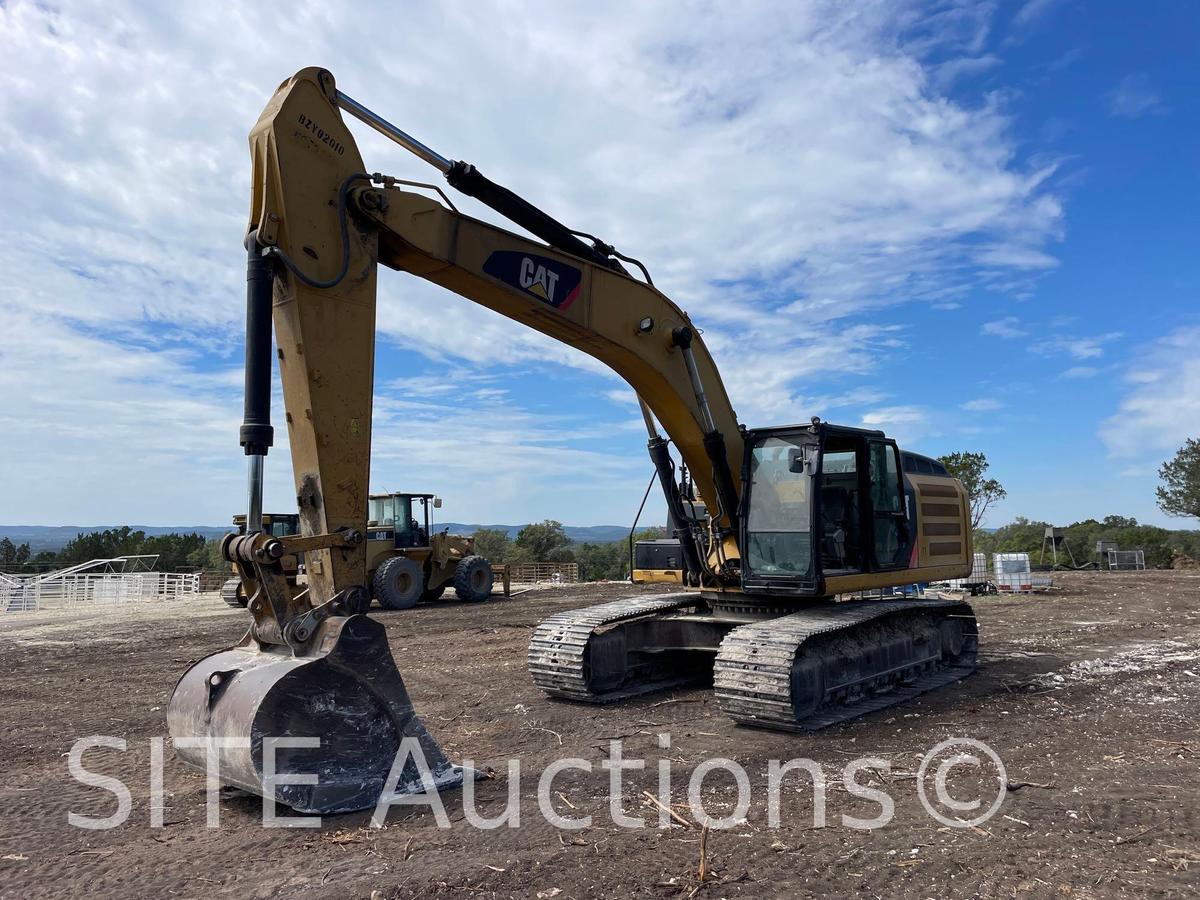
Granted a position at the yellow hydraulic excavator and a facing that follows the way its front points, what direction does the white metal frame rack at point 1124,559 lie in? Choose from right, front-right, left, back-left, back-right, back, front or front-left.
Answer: back

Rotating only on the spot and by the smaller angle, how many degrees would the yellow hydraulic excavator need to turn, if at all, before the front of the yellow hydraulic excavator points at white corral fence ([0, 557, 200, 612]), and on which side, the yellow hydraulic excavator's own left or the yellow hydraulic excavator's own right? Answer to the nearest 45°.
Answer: approximately 90° to the yellow hydraulic excavator's own right

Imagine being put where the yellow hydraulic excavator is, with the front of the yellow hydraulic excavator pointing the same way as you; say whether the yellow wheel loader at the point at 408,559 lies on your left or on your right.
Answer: on your right

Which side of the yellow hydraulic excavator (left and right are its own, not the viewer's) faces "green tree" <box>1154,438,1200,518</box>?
back

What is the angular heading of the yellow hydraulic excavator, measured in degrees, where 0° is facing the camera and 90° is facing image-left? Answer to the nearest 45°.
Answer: approximately 45°
